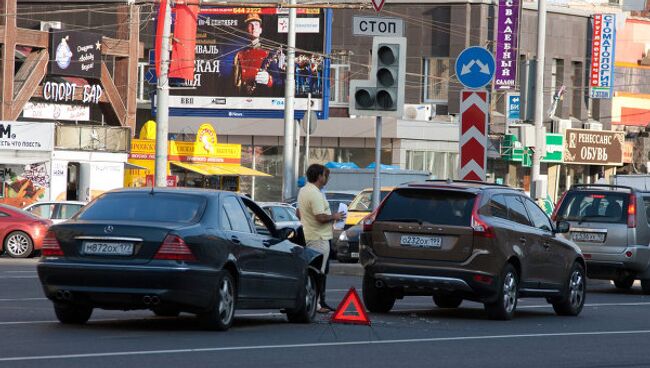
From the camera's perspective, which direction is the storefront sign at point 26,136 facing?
toward the camera

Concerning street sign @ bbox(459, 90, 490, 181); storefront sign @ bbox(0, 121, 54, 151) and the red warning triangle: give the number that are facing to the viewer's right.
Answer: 0

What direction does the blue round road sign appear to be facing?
toward the camera

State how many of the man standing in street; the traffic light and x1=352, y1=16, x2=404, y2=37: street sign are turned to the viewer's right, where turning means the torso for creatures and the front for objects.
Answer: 1

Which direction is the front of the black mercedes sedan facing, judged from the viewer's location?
facing away from the viewer and to the right of the viewer

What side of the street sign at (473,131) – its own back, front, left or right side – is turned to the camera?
front

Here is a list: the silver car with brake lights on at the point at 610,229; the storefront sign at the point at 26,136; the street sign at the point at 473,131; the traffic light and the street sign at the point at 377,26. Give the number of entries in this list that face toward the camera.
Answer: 4

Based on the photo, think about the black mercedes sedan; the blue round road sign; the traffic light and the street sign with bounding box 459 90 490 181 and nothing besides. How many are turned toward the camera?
3

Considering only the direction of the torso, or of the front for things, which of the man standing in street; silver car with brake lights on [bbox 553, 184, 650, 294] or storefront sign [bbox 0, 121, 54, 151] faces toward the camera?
the storefront sign

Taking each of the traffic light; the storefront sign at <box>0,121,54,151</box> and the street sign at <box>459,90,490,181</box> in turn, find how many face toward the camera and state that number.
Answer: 3

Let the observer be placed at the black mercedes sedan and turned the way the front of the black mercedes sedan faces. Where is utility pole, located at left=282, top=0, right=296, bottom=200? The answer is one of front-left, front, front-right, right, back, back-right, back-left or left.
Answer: front-left

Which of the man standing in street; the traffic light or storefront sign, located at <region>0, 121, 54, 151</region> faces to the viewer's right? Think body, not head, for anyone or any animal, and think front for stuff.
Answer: the man standing in street

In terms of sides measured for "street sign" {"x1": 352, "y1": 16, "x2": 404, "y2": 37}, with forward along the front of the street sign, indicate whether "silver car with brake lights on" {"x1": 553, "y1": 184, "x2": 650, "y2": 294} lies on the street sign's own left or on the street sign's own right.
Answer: on the street sign's own left

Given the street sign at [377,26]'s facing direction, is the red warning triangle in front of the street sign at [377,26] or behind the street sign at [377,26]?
in front

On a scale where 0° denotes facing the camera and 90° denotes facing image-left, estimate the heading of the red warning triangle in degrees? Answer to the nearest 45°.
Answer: approximately 0°

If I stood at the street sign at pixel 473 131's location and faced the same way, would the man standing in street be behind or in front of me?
in front

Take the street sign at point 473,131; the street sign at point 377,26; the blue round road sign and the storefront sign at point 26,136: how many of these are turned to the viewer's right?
0
